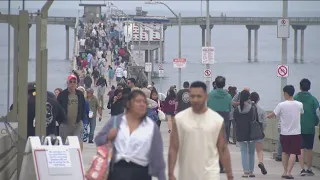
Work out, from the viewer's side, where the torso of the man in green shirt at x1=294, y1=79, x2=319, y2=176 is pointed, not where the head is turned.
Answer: away from the camera

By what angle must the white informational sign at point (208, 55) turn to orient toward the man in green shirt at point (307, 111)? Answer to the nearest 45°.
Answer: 0° — it already faces them

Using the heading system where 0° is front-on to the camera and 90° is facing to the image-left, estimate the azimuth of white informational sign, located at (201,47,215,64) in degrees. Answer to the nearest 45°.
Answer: approximately 0°

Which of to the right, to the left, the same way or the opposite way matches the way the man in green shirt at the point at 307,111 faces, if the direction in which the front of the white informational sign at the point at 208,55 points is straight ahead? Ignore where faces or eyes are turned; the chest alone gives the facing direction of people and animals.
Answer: the opposite way

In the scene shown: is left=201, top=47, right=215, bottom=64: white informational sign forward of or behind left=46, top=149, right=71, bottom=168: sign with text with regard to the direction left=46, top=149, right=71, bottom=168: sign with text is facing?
behind

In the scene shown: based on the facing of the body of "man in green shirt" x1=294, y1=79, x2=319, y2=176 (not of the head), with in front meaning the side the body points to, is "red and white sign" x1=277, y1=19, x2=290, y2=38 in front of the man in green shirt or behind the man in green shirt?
in front

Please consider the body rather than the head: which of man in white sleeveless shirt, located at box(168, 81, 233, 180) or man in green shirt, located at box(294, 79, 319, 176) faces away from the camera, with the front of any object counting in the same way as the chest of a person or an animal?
the man in green shirt

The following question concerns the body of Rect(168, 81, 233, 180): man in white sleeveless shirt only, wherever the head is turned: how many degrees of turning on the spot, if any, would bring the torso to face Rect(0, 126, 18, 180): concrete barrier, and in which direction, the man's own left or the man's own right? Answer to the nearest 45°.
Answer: approximately 135° to the man's own right
